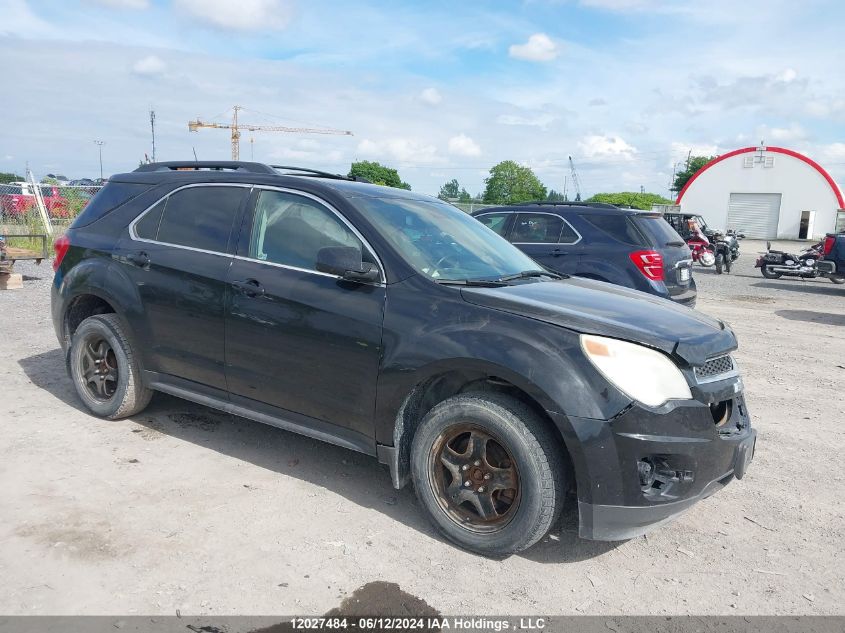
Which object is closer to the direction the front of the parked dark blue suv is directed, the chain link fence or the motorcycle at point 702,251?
the chain link fence

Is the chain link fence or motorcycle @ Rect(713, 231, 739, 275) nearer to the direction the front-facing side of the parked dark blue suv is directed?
the chain link fence

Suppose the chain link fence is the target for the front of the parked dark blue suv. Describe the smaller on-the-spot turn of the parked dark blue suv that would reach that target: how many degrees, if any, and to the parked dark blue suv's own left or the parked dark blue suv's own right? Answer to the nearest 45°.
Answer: approximately 45° to the parked dark blue suv's own left

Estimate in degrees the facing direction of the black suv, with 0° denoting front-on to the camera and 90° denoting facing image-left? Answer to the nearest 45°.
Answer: approximately 315°

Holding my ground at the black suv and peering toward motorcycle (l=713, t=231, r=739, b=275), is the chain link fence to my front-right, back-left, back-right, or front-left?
front-left

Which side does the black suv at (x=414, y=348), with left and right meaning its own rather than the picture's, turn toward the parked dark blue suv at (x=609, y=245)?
left

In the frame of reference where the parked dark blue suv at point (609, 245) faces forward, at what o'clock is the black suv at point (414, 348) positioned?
The black suv is roughly at 8 o'clock from the parked dark blue suv.

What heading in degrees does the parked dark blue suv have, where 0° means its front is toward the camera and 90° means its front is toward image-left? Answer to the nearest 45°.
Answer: approximately 135°

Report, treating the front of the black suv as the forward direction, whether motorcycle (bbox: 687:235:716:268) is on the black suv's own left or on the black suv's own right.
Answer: on the black suv's own left

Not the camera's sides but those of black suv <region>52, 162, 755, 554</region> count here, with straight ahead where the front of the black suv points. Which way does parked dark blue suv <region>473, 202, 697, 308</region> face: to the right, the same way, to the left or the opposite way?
the opposite way

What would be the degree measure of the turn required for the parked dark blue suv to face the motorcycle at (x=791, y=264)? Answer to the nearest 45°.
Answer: approximately 90° to its right

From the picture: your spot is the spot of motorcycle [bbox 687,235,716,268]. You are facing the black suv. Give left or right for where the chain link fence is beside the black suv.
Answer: right
